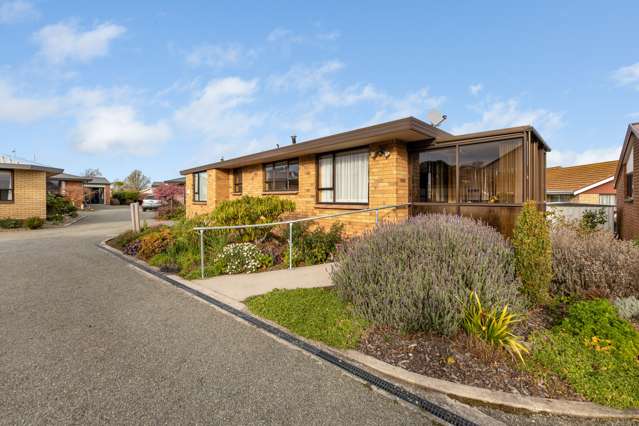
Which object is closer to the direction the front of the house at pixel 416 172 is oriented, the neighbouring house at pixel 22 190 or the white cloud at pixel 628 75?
the neighbouring house

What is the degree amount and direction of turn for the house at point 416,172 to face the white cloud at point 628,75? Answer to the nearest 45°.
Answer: approximately 135° to its left

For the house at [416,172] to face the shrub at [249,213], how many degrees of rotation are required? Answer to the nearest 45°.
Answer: approximately 45° to its right

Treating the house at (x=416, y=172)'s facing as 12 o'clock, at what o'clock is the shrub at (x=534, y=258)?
The shrub is roughly at 10 o'clock from the house.

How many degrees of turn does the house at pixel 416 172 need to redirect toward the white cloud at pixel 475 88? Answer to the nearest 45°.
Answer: approximately 180°

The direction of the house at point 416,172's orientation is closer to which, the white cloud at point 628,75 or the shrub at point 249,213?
the shrub

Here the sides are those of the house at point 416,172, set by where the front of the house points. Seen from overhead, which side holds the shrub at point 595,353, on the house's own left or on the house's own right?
on the house's own left

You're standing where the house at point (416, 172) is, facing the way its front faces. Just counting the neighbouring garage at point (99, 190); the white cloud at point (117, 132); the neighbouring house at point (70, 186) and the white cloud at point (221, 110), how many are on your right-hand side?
4

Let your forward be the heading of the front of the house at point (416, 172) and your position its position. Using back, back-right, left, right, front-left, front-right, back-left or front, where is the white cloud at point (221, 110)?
right

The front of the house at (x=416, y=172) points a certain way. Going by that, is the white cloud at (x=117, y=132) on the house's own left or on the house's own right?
on the house's own right

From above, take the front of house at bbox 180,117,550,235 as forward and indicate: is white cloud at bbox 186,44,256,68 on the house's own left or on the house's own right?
on the house's own right

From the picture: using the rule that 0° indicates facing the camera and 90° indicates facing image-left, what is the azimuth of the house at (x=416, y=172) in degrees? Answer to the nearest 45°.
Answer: approximately 45°

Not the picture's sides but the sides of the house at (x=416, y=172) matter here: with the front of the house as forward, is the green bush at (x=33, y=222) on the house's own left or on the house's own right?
on the house's own right

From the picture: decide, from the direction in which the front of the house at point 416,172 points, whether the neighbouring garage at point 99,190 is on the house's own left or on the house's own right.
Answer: on the house's own right

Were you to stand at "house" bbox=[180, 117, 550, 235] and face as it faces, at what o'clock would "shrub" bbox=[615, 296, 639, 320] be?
The shrub is roughly at 10 o'clock from the house.

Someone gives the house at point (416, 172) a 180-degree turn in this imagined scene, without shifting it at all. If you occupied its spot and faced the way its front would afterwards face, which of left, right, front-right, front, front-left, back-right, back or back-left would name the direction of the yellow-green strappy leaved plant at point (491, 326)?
back-right

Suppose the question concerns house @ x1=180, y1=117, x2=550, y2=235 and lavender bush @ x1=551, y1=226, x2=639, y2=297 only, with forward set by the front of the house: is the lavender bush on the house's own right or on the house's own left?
on the house's own left

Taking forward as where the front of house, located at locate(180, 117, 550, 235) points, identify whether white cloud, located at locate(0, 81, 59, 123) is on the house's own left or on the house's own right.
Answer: on the house's own right

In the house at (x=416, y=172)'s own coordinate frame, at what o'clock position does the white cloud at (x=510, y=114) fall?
The white cloud is roughly at 6 o'clock from the house.

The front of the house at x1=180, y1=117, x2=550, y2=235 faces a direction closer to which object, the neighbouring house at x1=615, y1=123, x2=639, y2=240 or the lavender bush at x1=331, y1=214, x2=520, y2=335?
the lavender bush
